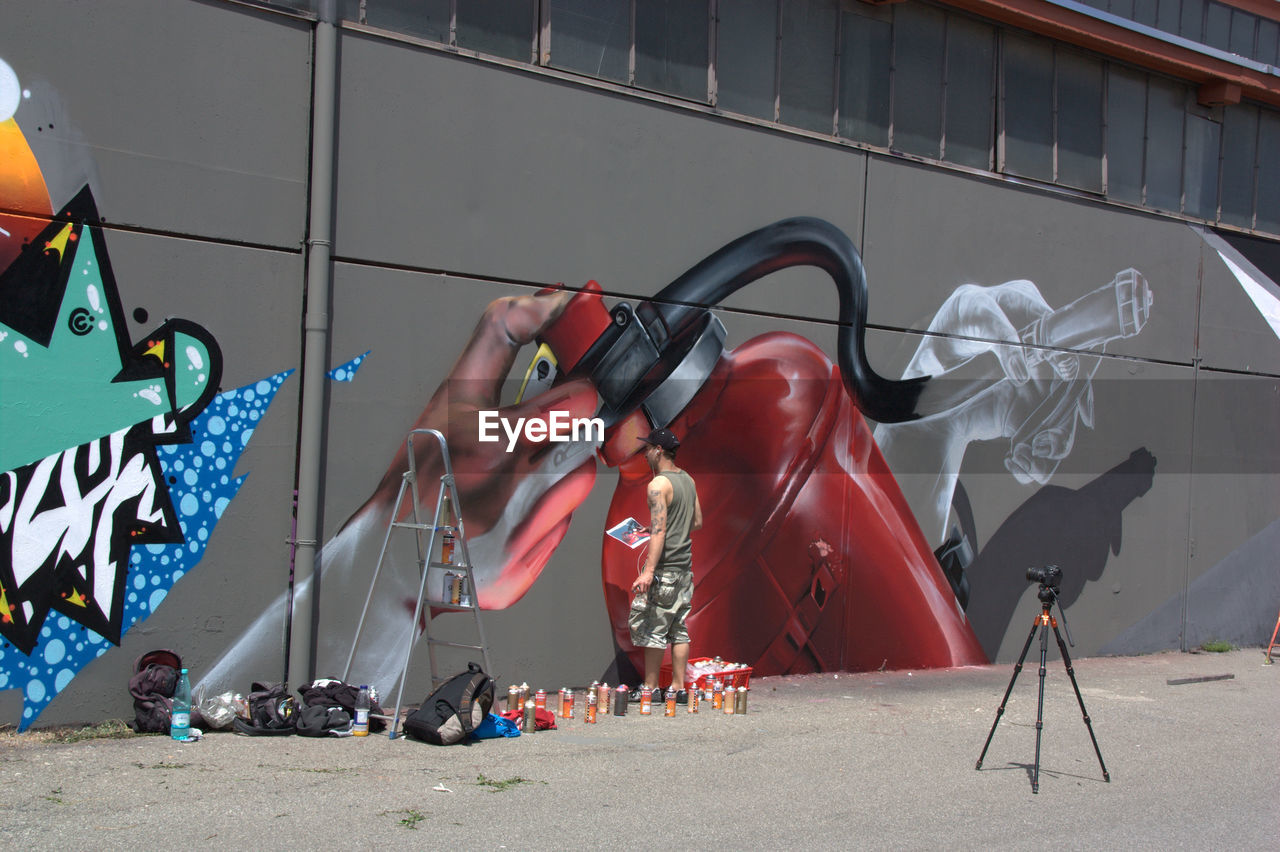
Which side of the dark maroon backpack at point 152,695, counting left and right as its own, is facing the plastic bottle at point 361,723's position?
left

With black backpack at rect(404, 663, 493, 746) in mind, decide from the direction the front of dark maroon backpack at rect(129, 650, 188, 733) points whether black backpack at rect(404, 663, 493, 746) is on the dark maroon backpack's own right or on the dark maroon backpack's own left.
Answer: on the dark maroon backpack's own left

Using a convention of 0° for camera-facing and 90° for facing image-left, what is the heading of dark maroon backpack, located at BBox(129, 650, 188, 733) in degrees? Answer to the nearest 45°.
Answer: approximately 0°

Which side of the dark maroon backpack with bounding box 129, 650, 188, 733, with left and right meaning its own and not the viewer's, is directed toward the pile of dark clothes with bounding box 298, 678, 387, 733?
left

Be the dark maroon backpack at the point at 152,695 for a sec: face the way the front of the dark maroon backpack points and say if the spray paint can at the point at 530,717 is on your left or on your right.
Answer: on your left

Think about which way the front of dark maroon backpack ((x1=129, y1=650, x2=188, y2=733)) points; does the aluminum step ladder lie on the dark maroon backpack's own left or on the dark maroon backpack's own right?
on the dark maroon backpack's own left
